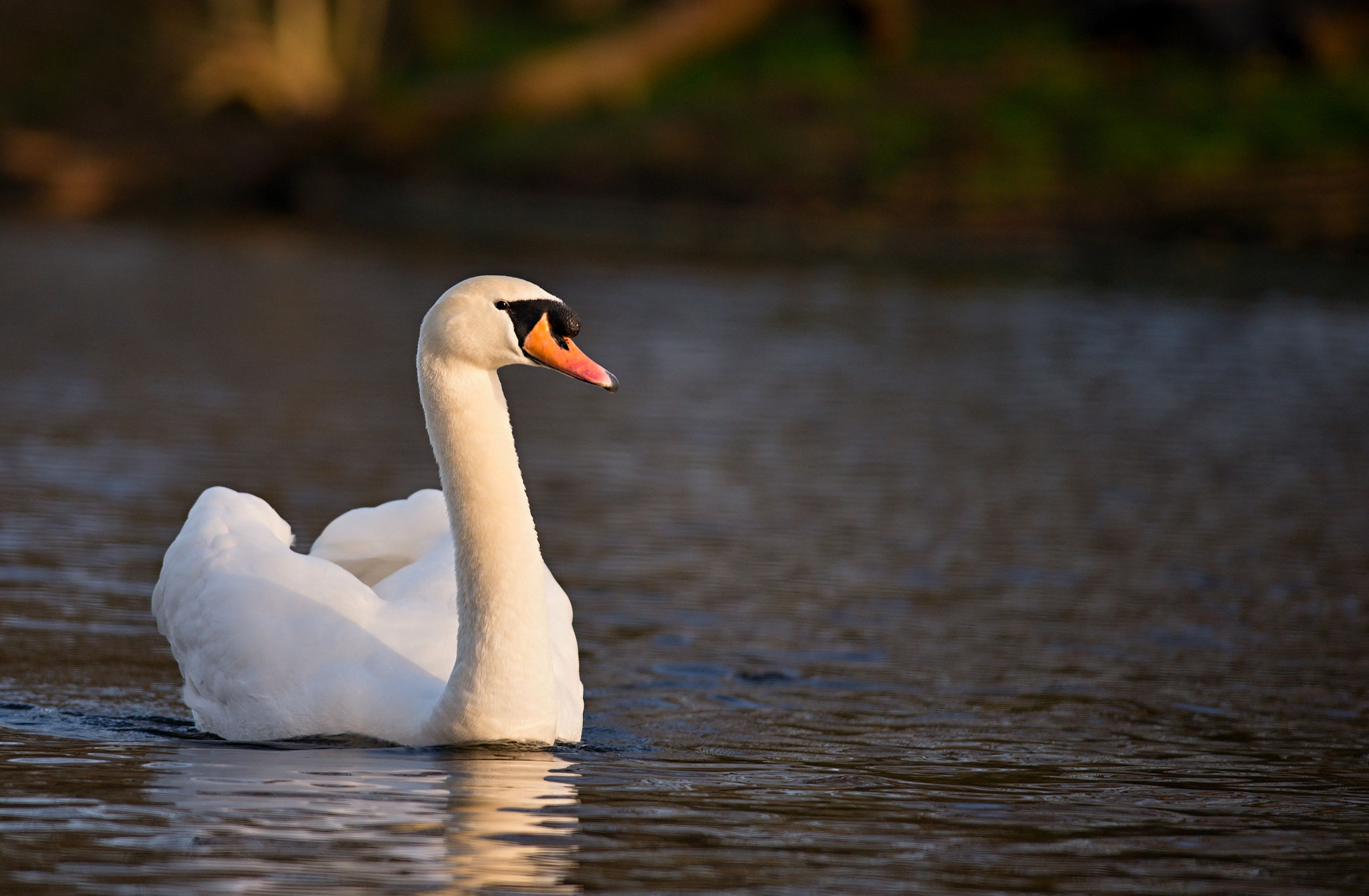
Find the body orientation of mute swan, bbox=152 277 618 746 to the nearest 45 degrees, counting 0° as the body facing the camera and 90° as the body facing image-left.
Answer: approximately 315°
